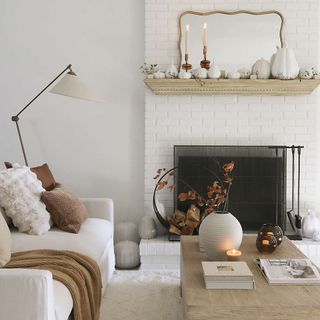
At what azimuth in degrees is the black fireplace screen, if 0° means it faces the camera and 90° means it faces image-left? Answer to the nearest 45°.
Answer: approximately 0°

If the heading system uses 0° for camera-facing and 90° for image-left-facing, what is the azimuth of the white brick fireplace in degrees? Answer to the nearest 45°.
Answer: approximately 0°

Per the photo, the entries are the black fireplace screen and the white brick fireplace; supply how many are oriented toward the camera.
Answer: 2

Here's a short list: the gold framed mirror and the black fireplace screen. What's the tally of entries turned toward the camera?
2
